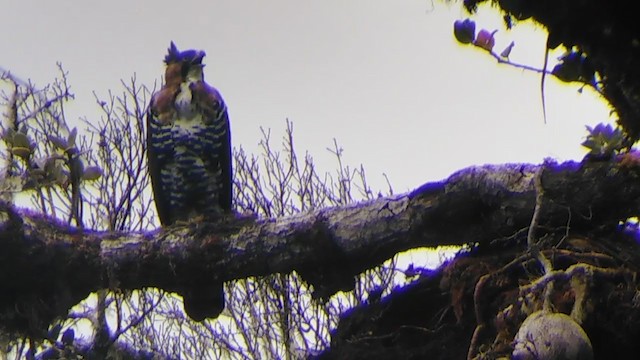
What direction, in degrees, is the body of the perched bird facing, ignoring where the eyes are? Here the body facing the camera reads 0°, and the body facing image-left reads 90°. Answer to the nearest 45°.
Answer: approximately 0°
